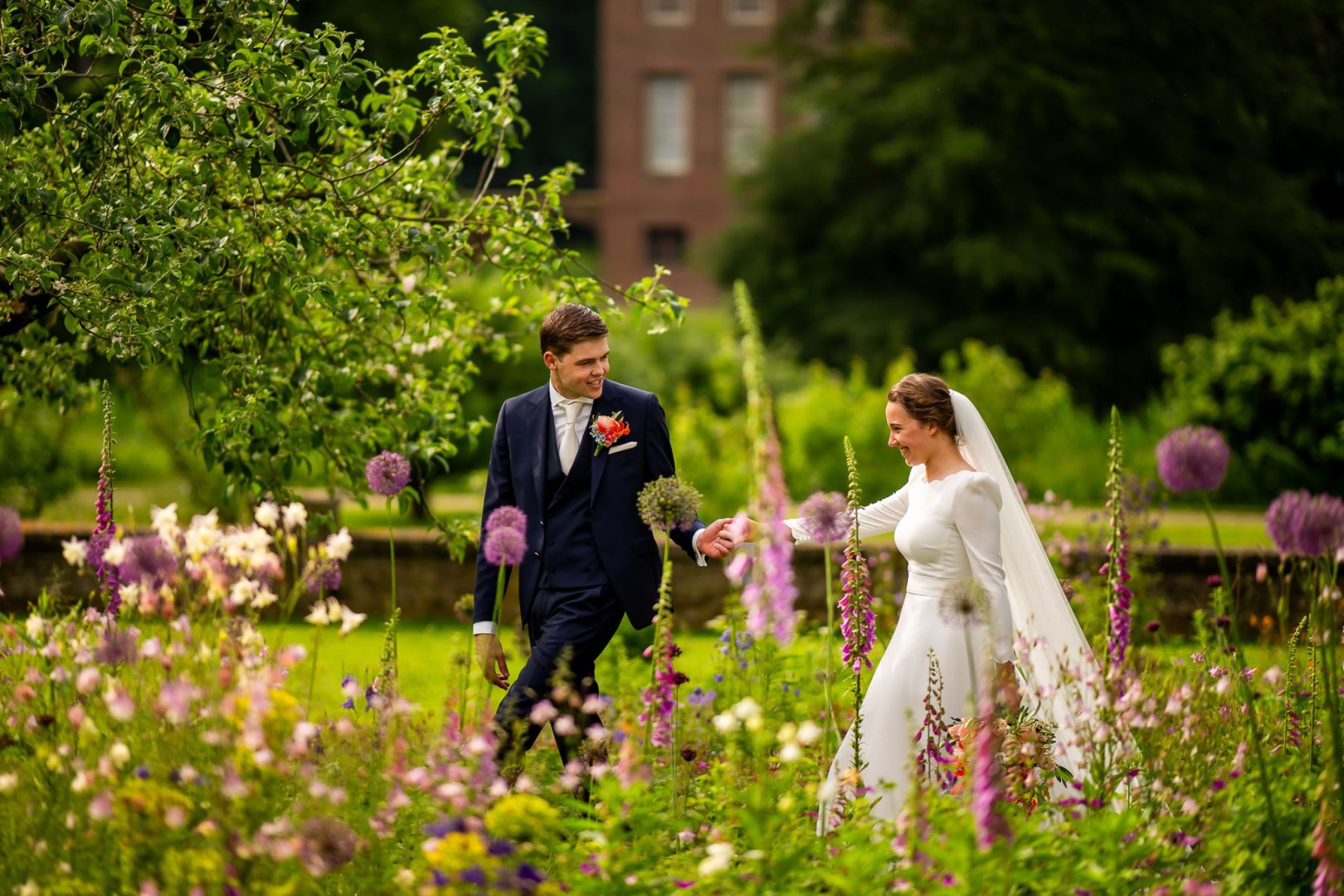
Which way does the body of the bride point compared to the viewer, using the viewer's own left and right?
facing the viewer and to the left of the viewer

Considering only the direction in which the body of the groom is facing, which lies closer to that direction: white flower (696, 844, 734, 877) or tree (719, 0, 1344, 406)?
the white flower

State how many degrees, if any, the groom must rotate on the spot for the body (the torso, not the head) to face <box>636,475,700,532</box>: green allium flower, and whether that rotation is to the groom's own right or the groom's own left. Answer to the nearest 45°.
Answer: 0° — they already face it

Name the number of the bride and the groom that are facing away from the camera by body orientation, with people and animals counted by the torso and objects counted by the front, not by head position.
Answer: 0

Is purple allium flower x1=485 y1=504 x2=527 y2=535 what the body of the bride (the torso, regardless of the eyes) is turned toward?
yes

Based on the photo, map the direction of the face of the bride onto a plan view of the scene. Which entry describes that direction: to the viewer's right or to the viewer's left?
to the viewer's left

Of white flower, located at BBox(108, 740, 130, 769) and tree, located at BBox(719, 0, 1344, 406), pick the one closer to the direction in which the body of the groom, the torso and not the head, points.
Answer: the white flower

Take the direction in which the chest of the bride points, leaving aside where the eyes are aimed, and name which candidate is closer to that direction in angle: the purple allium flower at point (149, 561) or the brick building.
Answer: the purple allium flower

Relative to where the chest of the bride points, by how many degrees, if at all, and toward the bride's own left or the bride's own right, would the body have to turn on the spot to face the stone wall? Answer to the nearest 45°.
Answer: approximately 90° to the bride's own right

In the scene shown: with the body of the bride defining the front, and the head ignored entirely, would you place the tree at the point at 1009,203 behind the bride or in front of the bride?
behind

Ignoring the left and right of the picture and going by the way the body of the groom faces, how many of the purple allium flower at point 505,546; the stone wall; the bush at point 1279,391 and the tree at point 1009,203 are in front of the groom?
1

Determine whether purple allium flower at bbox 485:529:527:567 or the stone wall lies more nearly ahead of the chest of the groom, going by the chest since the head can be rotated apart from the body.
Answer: the purple allium flower

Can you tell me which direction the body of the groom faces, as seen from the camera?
toward the camera

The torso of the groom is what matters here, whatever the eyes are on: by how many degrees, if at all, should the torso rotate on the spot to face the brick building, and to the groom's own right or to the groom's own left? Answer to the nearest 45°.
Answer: approximately 180°

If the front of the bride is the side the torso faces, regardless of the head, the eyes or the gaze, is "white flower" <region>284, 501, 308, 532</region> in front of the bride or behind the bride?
in front
